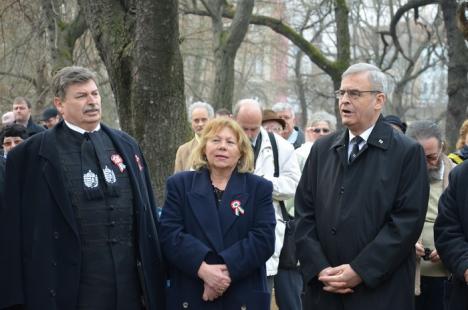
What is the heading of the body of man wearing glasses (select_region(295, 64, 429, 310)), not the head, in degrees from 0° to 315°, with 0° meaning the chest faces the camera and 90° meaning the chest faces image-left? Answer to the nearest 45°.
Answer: approximately 45°

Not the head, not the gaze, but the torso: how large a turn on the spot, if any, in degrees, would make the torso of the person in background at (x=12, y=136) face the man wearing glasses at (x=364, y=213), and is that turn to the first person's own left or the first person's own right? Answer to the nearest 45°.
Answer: approximately 45° to the first person's own left

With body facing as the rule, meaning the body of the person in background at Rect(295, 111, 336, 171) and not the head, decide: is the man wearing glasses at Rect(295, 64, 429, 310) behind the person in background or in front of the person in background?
in front

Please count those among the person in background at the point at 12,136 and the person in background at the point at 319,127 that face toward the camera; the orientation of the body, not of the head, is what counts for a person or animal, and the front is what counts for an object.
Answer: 2

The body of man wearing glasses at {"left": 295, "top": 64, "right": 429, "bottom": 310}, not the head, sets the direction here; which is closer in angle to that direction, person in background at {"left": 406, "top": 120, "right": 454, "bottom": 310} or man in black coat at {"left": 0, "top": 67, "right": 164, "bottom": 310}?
the man in black coat

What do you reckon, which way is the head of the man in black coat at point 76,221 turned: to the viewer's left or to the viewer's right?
to the viewer's right

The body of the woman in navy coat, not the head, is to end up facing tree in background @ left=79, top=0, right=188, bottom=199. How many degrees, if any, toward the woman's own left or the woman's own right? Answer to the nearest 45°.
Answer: approximately 180°

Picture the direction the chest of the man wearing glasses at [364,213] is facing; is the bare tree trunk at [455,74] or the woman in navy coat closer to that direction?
the woman in navy coat
